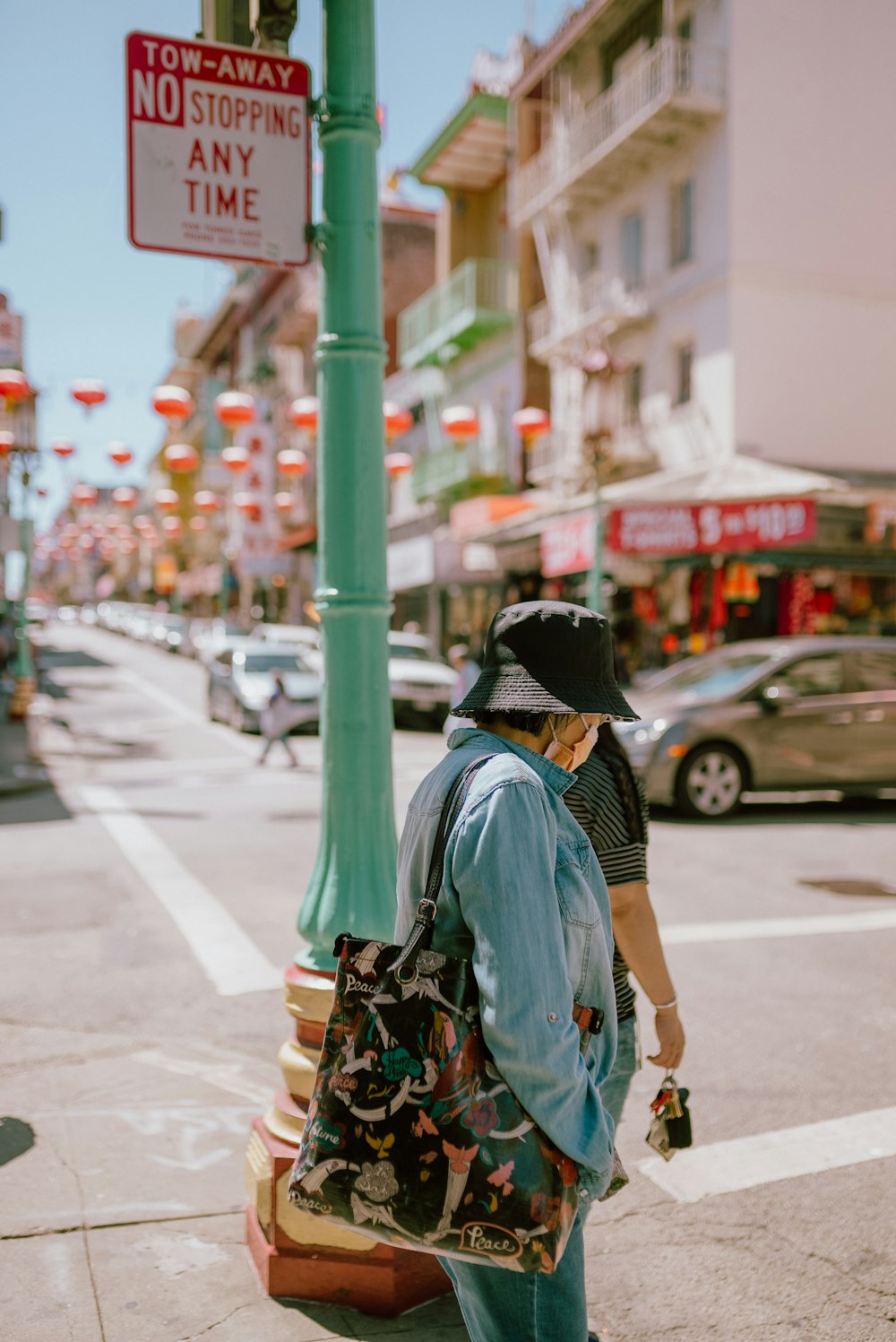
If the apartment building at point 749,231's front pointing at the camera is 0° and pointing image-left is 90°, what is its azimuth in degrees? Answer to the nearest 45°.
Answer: approximately 45°

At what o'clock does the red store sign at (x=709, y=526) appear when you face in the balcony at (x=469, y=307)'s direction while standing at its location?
The red store sign is roughly at 10 o'clock from the balcony.

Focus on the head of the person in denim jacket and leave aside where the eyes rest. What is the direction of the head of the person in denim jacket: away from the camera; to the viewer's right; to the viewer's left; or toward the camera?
to the viewer's right

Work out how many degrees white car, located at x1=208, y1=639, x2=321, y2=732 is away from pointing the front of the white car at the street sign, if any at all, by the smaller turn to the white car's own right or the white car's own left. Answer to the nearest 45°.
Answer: approximately 45° to the white car's own right

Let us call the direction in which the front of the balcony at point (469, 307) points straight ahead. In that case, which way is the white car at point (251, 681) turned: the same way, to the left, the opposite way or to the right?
to the left

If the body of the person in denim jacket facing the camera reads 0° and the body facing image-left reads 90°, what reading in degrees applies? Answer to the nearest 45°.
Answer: approximately 270°

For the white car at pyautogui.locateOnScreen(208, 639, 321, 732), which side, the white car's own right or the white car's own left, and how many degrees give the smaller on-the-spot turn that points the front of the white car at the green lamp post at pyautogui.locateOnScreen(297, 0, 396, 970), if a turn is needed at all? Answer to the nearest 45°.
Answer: approximately 45° to the white car's own right

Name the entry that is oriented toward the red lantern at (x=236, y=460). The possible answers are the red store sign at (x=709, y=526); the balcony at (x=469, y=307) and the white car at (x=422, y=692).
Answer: the balcony

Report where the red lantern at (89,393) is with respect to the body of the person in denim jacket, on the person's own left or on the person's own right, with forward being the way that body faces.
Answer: on the person's own left

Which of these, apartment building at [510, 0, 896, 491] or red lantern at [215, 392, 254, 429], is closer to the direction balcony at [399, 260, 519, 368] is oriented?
the red lantern
